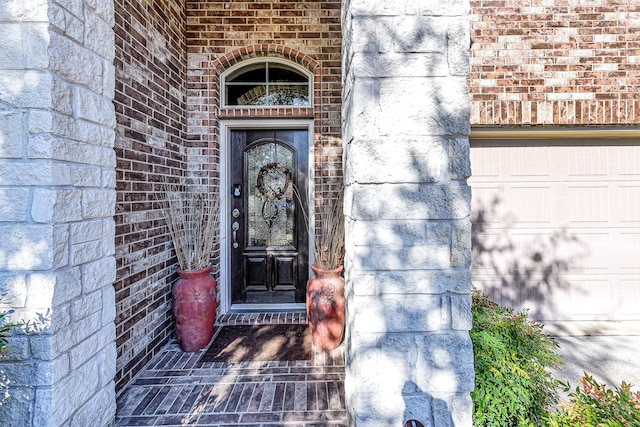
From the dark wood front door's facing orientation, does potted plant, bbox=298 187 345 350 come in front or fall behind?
in front

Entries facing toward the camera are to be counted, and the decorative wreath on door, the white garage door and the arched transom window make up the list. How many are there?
3

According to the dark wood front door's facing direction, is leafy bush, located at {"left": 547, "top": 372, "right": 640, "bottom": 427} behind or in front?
in front

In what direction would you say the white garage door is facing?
toward the camera

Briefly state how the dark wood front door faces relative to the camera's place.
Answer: facing the viewer

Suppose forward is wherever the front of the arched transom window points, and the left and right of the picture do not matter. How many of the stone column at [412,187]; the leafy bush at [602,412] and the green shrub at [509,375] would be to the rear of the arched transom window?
0

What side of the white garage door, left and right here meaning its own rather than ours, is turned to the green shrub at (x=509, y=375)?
front

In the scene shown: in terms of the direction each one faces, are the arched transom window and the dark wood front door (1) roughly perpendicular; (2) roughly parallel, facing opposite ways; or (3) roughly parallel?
roughly parallel

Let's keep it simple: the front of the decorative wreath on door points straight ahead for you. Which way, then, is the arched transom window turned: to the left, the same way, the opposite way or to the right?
the same way

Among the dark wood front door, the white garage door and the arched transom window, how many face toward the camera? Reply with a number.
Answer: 3

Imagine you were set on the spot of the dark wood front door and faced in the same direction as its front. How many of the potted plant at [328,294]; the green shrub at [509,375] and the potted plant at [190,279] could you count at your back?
0

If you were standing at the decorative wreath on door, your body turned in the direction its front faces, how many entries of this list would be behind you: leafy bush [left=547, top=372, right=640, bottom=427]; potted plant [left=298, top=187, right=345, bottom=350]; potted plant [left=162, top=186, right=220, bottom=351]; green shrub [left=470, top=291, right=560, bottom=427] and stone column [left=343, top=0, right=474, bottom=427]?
0

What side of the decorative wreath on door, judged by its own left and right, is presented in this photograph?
front
